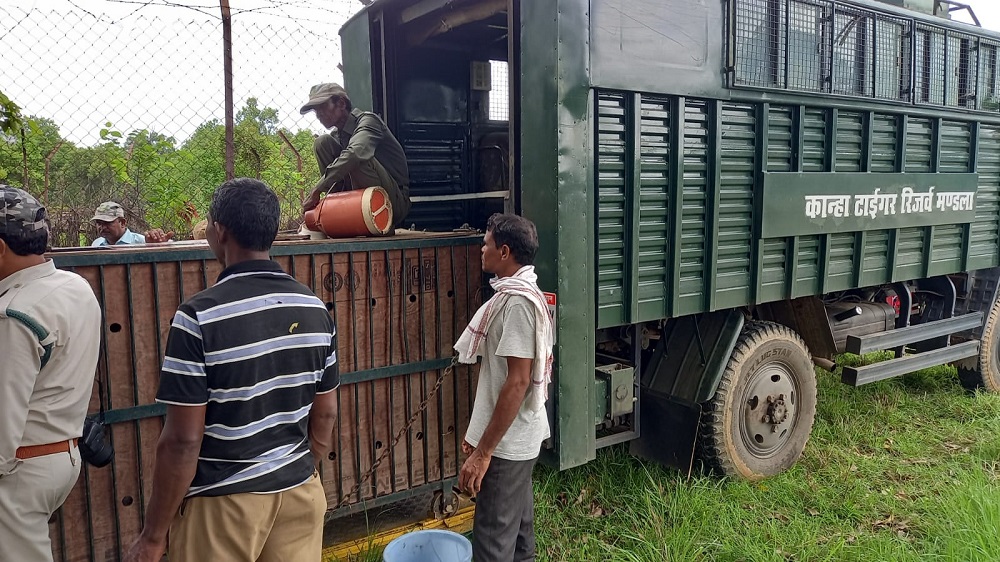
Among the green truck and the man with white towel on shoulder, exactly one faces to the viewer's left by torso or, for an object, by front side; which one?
the man with white towel on shoulder

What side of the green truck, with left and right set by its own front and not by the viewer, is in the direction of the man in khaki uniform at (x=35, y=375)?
back

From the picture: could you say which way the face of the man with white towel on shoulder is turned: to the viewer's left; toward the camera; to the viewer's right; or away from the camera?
to the viewer's left

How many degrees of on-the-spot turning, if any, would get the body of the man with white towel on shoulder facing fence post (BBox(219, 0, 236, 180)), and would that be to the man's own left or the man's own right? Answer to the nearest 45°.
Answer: approximately 45° to the man's own right

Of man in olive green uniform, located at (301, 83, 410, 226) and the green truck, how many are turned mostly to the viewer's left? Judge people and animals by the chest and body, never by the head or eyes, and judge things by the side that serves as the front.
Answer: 1

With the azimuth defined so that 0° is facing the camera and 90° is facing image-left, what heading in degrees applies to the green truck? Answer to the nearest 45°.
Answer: approximately 225°

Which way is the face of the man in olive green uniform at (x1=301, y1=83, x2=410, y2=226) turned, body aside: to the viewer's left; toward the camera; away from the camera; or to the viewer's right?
to the viewer's left

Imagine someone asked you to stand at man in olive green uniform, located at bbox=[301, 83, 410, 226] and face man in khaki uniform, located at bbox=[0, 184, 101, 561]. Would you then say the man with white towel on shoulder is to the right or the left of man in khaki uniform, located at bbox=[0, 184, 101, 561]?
left

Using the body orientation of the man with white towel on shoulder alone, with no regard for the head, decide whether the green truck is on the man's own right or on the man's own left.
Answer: on the man's own right

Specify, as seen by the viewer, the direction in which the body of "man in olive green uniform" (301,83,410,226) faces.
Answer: to the viewer's left

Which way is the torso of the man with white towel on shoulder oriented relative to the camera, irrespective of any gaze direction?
to the viewer's left

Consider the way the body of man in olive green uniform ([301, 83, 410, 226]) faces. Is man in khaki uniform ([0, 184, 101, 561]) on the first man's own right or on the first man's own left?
on the first man's own left
